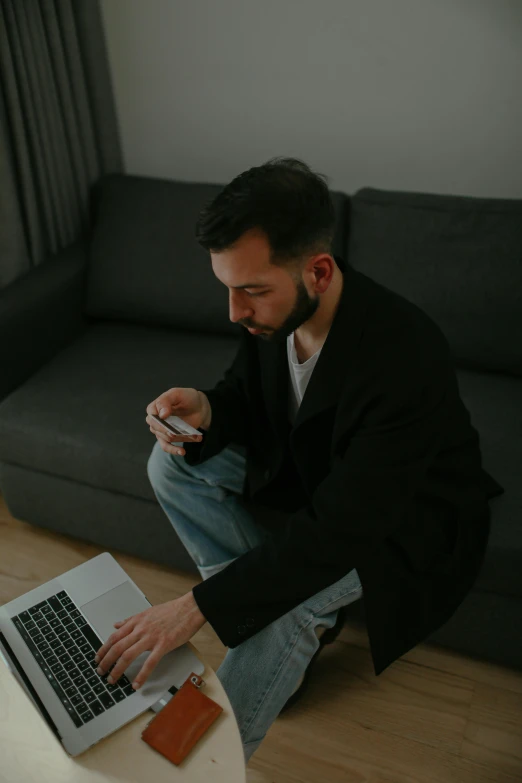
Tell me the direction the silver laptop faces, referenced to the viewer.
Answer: facing away from the viewer and to the right of the viewer

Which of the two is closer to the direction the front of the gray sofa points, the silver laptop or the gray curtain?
the silver laptop

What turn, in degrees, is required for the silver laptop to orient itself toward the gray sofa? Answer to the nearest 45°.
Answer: approximately 45° to its left

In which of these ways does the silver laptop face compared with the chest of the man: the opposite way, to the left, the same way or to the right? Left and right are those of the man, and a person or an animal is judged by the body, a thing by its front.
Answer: the opposite way

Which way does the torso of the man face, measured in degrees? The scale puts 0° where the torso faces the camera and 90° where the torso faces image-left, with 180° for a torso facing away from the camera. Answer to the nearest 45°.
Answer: approximately 45°

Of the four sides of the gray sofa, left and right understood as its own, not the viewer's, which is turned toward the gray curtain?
right

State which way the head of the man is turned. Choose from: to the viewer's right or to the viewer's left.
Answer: to the viewer's left
